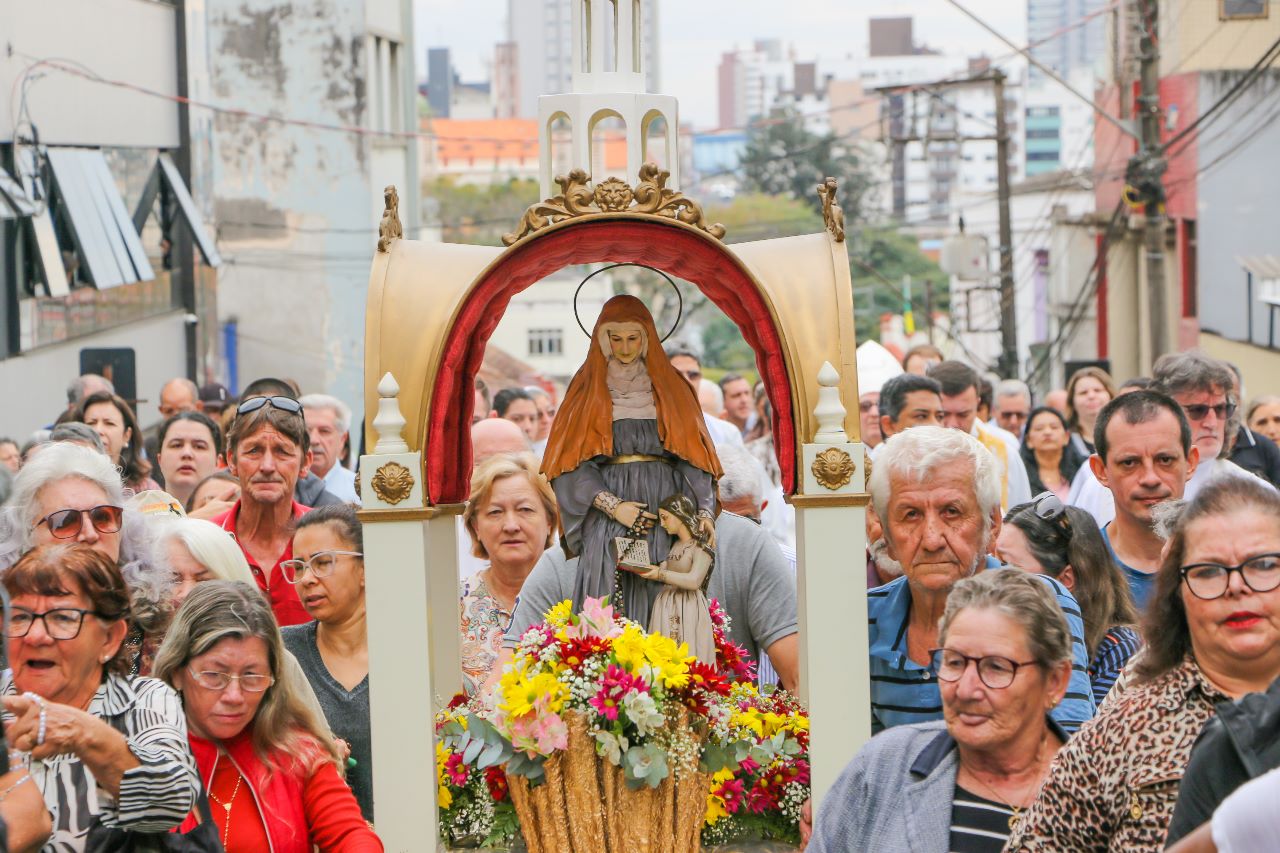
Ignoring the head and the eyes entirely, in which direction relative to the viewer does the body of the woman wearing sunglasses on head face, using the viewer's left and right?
facing to the left of the viewer

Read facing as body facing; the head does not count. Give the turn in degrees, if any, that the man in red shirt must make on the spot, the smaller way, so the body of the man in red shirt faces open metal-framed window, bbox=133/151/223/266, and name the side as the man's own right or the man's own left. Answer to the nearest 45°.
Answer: approximately 180°

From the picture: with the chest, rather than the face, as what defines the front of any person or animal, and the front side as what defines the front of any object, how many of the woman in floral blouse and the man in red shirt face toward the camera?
2

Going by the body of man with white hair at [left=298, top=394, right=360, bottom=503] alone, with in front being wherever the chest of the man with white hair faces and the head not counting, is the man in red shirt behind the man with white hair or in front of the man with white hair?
in front

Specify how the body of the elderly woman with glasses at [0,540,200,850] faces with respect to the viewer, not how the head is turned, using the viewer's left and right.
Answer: facing the viewer and to the left of the viewer

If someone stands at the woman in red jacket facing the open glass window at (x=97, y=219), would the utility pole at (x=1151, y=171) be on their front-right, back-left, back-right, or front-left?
front-right

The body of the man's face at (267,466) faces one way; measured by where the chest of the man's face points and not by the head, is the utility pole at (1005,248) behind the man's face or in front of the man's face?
behind

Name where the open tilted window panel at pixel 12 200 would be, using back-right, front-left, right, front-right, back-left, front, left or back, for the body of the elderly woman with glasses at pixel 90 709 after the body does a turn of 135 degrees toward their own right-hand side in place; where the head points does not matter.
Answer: front

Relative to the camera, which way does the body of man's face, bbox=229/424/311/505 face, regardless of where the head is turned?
toward the camera

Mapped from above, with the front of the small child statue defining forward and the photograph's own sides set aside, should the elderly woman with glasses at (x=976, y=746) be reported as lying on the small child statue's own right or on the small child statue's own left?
on the small child statue's own left

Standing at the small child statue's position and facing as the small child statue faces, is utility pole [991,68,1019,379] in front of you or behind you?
behind

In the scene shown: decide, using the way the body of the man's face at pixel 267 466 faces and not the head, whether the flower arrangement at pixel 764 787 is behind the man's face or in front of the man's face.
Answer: in front

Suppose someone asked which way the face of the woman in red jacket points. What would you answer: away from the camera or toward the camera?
toward the camera
